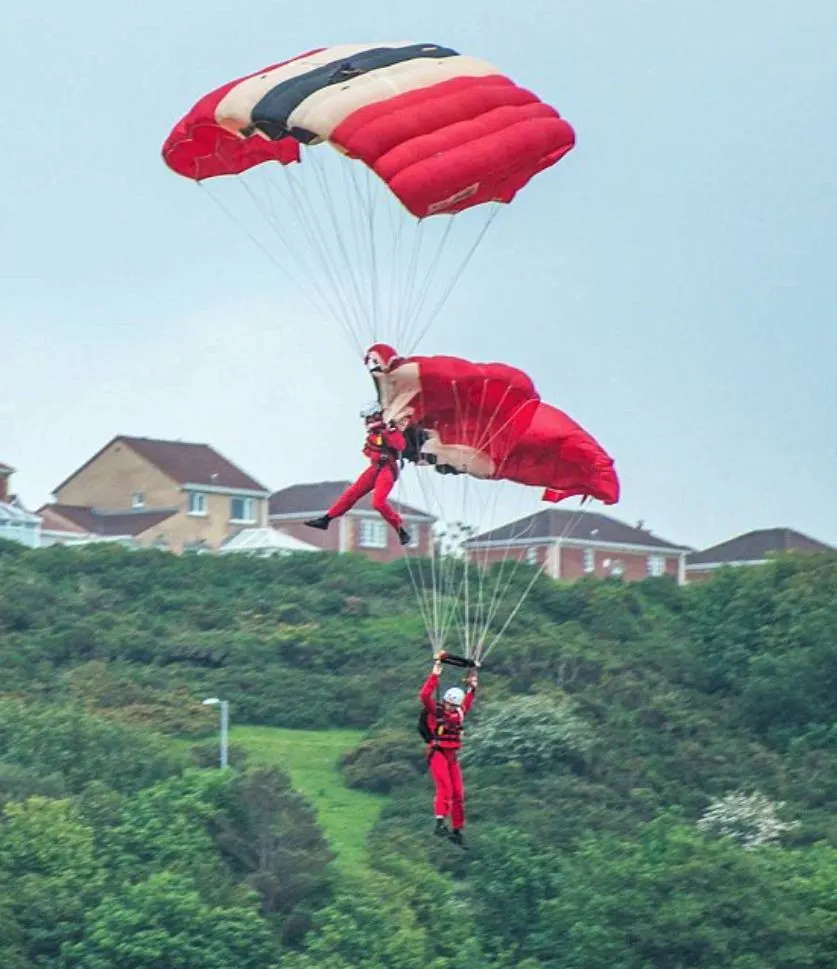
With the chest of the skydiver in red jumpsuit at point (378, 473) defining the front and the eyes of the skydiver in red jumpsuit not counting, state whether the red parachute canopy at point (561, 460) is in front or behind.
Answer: behind

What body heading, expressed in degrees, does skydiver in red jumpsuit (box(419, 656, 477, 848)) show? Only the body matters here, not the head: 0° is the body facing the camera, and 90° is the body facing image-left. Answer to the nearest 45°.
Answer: approximately 315°

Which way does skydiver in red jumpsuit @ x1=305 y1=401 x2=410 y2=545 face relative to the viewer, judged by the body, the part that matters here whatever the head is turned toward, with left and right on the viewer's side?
facing the viewer and to the left of the viewer

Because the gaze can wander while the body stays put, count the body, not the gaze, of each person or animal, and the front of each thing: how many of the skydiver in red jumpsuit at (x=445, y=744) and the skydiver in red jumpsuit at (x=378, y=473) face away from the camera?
0
